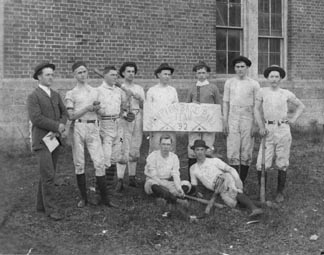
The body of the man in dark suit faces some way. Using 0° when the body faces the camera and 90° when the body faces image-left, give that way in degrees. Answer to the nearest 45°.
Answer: approximately 315°

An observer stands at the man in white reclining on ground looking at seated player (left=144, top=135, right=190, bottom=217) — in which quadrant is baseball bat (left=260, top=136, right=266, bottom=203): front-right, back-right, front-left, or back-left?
back-right

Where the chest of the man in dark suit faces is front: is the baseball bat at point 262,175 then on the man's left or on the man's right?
on the man's left

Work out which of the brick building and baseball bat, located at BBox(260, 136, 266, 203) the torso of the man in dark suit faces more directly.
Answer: the baseball bat

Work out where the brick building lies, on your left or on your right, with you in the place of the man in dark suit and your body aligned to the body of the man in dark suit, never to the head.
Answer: on your left

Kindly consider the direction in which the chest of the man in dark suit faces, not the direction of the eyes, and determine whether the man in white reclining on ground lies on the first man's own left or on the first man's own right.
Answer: on the first man's own left

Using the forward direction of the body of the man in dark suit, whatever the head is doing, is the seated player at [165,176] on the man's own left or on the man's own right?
on the man's own left
